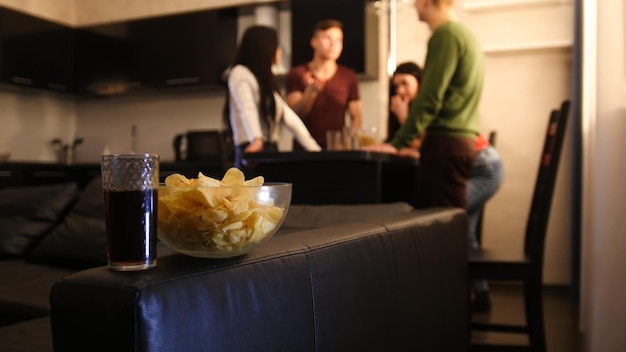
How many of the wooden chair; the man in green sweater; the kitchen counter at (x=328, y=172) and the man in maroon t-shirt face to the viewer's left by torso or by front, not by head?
2

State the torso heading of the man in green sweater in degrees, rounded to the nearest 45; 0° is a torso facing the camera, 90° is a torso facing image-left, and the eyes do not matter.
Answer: approximately 90°

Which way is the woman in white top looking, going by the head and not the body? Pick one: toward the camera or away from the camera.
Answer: away from the camera
